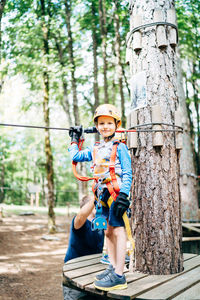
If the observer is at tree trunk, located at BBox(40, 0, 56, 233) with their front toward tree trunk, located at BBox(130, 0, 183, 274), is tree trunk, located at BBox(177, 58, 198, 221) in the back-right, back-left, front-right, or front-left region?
front-left

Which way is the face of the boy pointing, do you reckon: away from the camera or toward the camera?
toward the camera

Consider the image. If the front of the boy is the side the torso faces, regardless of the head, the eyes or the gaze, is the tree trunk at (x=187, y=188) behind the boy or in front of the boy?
behind

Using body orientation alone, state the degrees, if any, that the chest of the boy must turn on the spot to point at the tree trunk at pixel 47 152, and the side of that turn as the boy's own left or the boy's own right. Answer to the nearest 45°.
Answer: approximately 135° to the boy's own right
